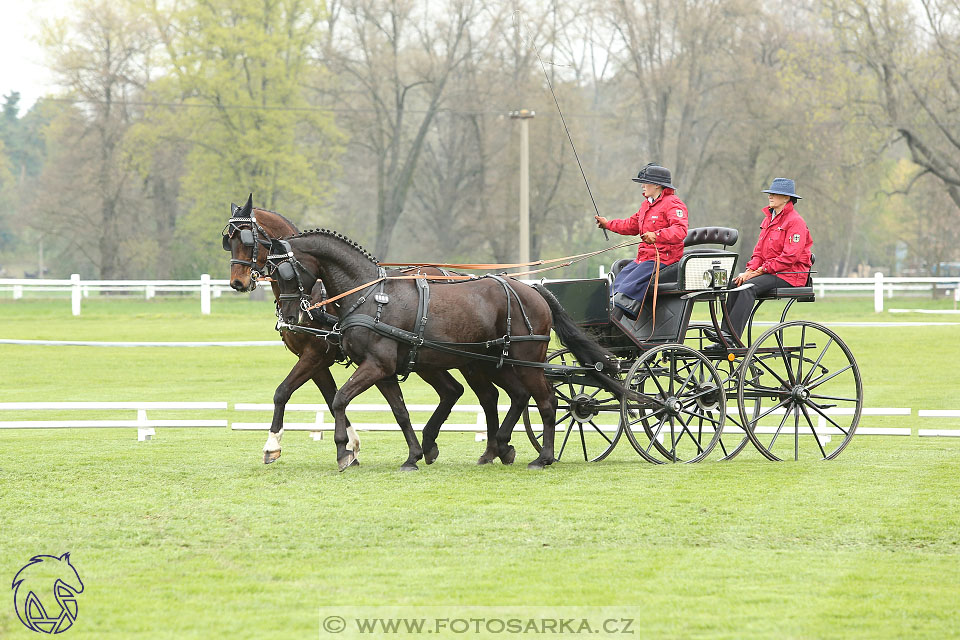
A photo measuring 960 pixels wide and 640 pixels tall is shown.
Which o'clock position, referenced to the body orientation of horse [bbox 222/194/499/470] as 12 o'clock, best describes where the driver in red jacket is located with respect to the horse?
The driver in red jacket is roughly at 6 o'clock from the horse.

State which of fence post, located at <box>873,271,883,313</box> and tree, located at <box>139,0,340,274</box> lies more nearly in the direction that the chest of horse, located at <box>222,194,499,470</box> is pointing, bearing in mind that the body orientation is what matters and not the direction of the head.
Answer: the tree

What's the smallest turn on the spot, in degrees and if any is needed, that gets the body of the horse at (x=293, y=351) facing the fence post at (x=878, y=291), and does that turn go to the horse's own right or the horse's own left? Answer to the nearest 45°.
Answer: approximately 135° to the horse's own right

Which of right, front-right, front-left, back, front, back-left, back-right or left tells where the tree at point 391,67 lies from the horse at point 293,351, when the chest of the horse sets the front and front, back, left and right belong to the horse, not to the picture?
right

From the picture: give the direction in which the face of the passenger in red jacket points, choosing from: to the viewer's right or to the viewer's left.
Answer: to the viewer's left

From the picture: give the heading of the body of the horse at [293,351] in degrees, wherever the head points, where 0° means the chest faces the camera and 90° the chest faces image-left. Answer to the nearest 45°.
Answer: approximately 90°

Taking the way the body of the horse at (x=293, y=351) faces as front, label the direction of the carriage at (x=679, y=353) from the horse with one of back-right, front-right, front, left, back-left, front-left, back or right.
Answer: back

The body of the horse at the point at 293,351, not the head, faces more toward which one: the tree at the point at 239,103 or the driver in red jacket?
the tree

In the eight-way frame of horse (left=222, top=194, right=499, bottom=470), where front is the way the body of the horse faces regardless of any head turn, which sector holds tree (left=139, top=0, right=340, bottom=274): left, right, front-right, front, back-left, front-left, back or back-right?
right

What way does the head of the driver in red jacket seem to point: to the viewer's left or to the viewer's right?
to the viewer's left

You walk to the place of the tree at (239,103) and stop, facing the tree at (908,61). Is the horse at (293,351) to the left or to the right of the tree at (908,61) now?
right

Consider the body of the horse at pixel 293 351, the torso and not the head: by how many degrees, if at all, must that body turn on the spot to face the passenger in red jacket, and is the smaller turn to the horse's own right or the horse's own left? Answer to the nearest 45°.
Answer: approximately 180°

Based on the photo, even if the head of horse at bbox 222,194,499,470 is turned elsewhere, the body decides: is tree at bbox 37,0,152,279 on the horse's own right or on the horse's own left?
on the horse's own right
